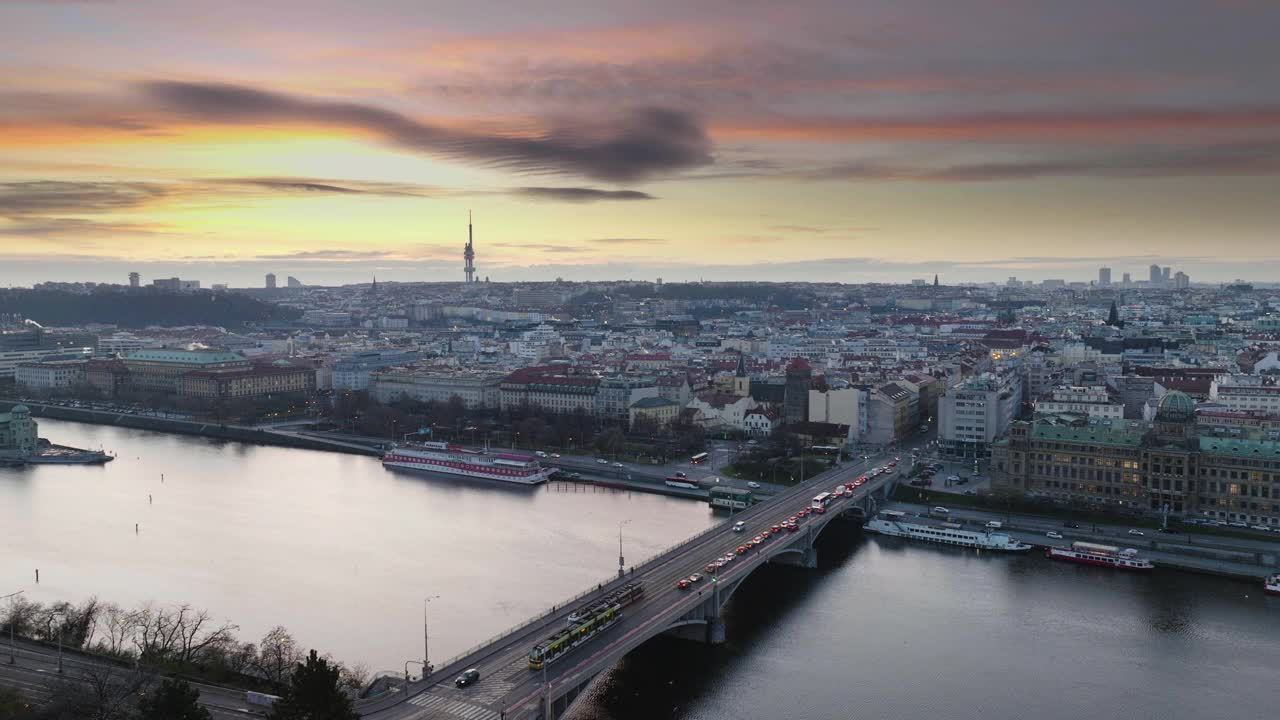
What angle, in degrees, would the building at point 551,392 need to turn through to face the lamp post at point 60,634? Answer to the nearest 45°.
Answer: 0° — it already faces it

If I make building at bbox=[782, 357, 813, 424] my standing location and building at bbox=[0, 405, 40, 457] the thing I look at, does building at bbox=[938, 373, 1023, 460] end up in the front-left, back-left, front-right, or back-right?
back-left

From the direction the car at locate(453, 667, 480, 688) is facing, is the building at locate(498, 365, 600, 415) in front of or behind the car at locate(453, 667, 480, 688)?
behind

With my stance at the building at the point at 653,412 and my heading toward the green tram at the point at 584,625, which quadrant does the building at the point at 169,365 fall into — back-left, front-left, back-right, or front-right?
back-right

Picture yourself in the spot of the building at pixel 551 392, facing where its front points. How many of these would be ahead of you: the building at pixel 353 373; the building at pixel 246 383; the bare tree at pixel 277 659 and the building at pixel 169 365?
1

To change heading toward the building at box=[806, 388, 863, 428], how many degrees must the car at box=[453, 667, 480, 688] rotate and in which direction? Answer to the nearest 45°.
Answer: approximately 180°

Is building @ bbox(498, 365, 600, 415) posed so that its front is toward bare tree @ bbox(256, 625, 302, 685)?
yes

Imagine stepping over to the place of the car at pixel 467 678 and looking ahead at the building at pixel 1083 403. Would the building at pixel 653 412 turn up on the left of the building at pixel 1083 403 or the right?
left

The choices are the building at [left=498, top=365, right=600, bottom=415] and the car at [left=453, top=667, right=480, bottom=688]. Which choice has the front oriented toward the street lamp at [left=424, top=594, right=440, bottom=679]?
the building

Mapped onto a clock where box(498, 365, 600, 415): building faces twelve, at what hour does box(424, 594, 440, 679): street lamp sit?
The street lamp is roughly at 12 o'clock from the building.

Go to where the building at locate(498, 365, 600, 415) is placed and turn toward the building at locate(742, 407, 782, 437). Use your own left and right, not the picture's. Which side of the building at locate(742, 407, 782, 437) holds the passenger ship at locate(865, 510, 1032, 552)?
right

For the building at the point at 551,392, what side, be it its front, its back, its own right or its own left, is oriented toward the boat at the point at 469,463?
front
